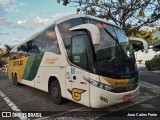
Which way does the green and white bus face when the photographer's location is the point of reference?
facing the viewer and to the right of the viewer
